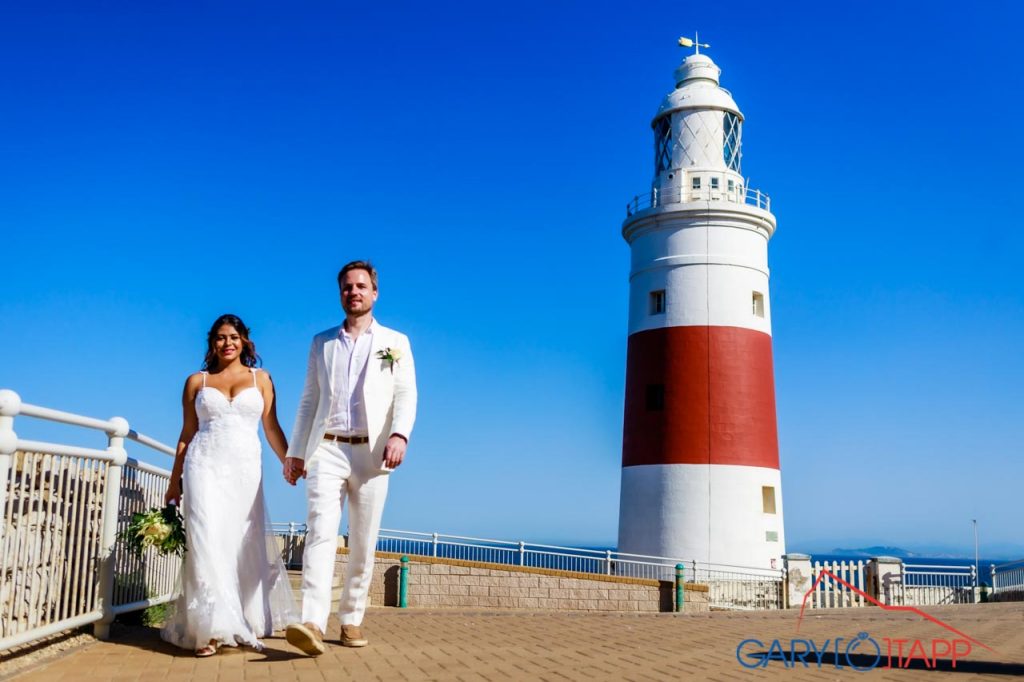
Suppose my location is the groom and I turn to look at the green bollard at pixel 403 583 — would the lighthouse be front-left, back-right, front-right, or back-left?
front-right

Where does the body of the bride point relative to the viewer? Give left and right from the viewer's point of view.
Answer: facing the viewer

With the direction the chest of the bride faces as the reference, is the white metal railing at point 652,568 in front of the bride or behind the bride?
behind

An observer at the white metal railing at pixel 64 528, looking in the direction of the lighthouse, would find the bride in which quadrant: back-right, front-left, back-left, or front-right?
front-right

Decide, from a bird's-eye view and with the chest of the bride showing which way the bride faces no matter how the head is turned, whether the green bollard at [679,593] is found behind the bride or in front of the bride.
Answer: behind

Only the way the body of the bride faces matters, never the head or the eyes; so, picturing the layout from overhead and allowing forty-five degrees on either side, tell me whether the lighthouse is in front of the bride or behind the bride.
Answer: behind

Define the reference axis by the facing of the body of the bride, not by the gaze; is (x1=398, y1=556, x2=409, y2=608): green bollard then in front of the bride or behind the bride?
behind

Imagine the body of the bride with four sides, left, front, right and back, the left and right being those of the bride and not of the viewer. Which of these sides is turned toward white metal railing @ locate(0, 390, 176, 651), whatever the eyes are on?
right

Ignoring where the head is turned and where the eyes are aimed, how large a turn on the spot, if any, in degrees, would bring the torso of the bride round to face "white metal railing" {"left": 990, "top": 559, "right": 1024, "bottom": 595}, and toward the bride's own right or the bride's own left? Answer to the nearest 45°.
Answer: approximately 135° to the bride's own left
